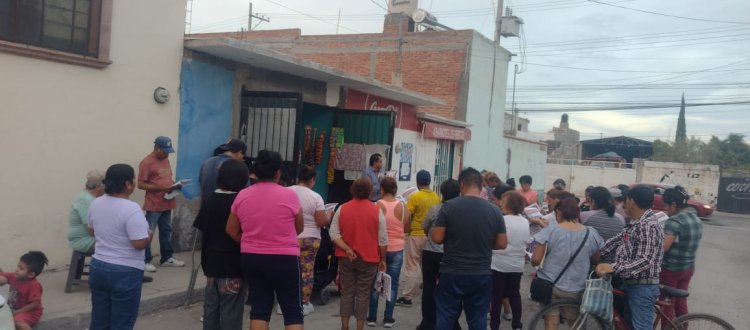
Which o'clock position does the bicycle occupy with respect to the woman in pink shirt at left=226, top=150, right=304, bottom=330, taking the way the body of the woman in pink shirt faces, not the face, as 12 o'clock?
The bicycle is roughly at 3 o'clock from the woman in pink shirt.

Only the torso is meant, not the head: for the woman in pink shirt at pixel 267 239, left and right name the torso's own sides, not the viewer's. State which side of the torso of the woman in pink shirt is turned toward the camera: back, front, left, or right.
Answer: back

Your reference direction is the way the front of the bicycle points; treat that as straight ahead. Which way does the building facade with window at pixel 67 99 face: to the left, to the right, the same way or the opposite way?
the opposite way

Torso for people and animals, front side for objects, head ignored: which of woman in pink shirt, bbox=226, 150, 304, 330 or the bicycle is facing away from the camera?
the woman in pink shirt

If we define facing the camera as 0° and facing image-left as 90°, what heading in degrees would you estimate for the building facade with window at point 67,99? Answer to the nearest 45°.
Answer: approximately 315°

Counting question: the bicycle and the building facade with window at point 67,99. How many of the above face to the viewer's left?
1

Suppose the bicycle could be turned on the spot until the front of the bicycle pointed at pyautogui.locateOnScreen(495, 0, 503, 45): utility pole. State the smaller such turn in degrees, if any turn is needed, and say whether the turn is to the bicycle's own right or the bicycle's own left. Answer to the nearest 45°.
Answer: approximately 90° to the bicycle's own right

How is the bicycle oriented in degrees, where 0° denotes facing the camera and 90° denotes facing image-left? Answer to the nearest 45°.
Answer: approximately 90°

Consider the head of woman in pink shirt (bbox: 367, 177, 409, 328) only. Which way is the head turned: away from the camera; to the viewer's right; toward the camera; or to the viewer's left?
away from the camera

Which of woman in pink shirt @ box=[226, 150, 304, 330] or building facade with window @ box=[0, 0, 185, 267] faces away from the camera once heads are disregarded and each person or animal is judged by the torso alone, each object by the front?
the woman in pink shirt

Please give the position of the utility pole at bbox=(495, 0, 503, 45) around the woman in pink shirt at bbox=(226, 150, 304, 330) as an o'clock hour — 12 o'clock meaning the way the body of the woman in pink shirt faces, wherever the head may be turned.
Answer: The utility pole is roughly at 1 o'clock from the woman in pink shirt.

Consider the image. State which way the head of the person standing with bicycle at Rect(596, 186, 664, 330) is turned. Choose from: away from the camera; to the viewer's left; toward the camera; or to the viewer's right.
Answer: to the viewer's left
